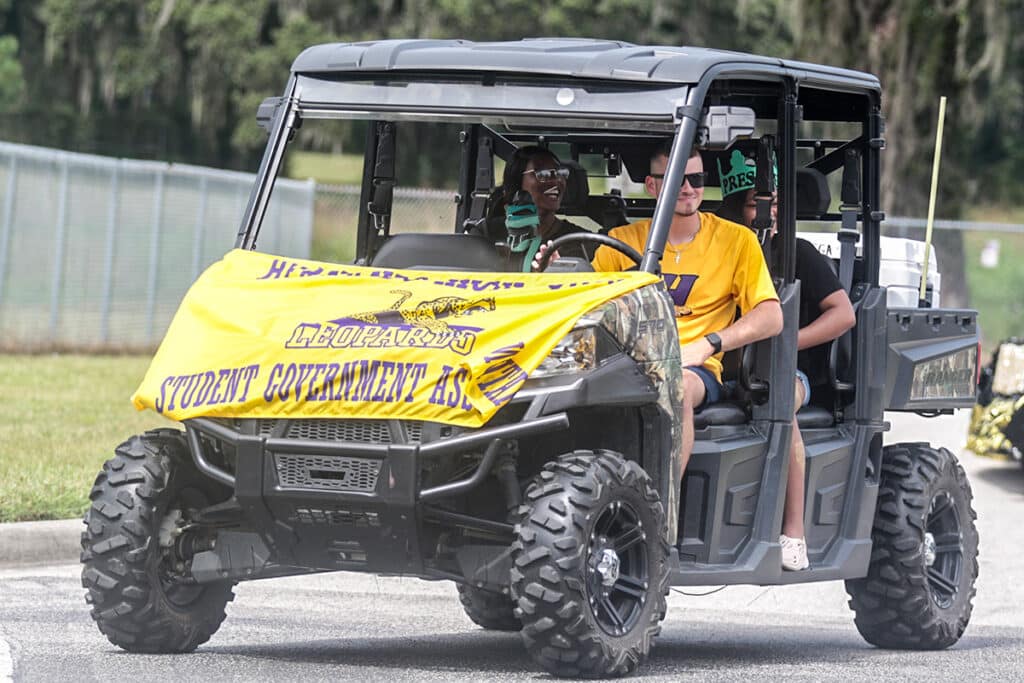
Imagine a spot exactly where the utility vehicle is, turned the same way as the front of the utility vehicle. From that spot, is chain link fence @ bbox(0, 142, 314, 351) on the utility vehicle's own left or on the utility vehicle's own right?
on the utility vehicle's own right

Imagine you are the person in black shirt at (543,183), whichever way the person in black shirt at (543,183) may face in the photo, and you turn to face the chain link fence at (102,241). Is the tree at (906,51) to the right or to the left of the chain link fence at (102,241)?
right

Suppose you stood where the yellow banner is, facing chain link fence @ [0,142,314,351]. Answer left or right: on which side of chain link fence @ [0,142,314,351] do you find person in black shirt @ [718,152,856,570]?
right

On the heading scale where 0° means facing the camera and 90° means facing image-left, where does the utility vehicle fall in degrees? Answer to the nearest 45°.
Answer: approximately 45°

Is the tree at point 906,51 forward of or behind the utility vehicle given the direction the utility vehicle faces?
behind
